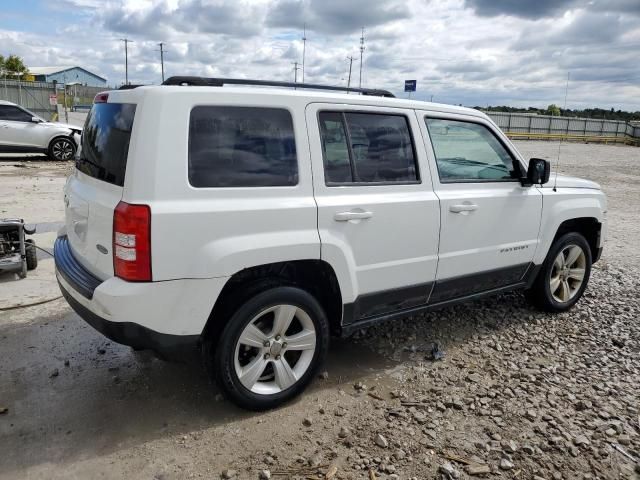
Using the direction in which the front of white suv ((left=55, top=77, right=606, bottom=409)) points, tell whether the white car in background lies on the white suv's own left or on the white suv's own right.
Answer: on the white suv's own left

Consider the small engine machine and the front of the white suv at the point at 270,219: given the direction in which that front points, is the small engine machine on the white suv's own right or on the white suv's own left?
on the white suv's own left

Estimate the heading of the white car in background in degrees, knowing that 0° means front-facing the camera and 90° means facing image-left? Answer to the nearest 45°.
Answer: approximately 270°

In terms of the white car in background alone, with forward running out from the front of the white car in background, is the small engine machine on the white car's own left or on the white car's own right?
on the white car's own right

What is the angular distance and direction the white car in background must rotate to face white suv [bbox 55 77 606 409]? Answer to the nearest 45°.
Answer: approximately 90° to its right

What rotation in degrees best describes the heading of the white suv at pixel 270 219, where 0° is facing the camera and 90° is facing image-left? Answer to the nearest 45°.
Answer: approximately 225°
